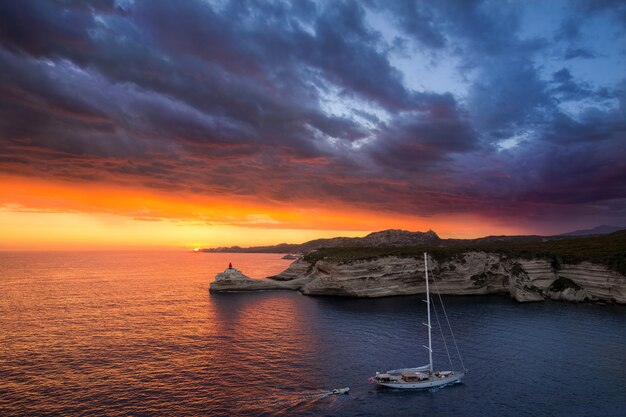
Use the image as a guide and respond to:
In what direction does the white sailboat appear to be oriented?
to the viewer's right
